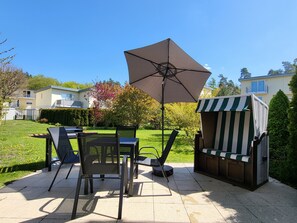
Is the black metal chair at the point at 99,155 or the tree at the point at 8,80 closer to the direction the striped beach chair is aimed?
the black metal chair

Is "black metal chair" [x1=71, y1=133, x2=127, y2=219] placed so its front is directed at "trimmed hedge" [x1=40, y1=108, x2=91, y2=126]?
yes

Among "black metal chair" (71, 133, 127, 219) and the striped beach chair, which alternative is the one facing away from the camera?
the black metal chair

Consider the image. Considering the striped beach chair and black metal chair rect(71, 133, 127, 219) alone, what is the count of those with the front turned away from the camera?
1

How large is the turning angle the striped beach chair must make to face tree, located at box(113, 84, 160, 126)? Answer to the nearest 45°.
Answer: approximately 90° to its right

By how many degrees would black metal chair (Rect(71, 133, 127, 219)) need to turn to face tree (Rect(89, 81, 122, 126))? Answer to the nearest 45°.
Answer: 0° — it already faces it

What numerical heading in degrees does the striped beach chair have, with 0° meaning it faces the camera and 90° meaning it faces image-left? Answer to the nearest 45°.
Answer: approximately 45°

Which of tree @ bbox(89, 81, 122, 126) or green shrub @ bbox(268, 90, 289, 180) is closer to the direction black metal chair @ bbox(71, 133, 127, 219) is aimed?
the tree

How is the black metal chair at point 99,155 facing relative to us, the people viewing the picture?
facing away from the viewer

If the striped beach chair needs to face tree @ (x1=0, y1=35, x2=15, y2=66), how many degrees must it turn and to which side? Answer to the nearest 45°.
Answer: approximately 45° to its right

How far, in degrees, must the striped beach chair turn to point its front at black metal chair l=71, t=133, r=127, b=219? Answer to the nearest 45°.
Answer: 0° — it already faces it

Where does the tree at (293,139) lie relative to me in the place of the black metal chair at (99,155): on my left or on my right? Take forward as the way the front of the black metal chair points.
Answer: on my right
